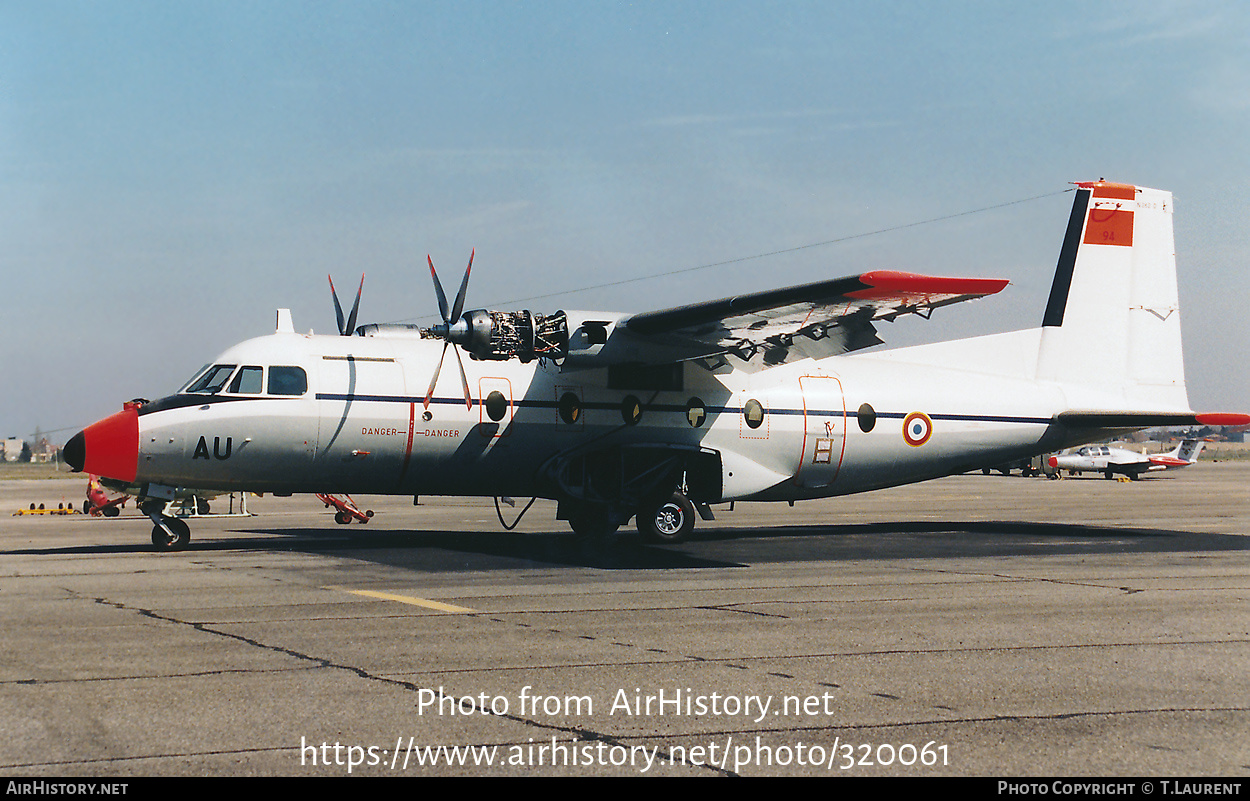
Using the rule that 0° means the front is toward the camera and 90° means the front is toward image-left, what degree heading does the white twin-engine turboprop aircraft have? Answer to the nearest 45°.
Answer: approximately 90°
